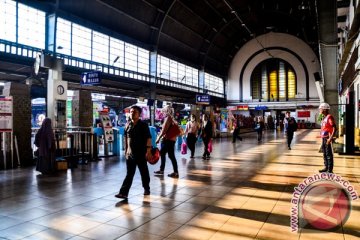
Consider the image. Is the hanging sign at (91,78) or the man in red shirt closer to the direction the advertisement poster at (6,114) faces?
the man in red shirt

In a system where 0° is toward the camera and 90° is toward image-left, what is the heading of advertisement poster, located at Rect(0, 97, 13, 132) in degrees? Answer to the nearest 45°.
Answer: approximately 0°

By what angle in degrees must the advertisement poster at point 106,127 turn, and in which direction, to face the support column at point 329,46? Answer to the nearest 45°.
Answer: approximately 90° to its left

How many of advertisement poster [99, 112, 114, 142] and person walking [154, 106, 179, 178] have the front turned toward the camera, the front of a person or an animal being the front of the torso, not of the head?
1

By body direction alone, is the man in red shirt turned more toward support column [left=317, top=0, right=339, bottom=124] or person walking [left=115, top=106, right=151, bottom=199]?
the person walking

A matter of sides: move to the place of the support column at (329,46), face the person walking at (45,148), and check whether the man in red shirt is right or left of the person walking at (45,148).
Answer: left

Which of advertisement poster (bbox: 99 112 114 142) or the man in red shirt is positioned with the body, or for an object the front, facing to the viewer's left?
the man in red shirt

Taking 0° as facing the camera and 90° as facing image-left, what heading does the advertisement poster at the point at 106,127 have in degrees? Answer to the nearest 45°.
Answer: approximately 0°

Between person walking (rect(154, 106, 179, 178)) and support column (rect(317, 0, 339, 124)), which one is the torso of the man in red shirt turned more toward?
the person walking

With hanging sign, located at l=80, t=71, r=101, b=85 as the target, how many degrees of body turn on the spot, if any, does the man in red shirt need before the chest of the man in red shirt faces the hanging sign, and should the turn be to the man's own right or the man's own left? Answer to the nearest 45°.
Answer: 0° — they already face it

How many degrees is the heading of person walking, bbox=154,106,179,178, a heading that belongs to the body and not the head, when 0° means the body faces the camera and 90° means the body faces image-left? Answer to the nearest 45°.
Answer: approximately 90°

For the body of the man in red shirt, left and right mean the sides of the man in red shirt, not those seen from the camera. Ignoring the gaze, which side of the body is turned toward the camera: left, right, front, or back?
left
